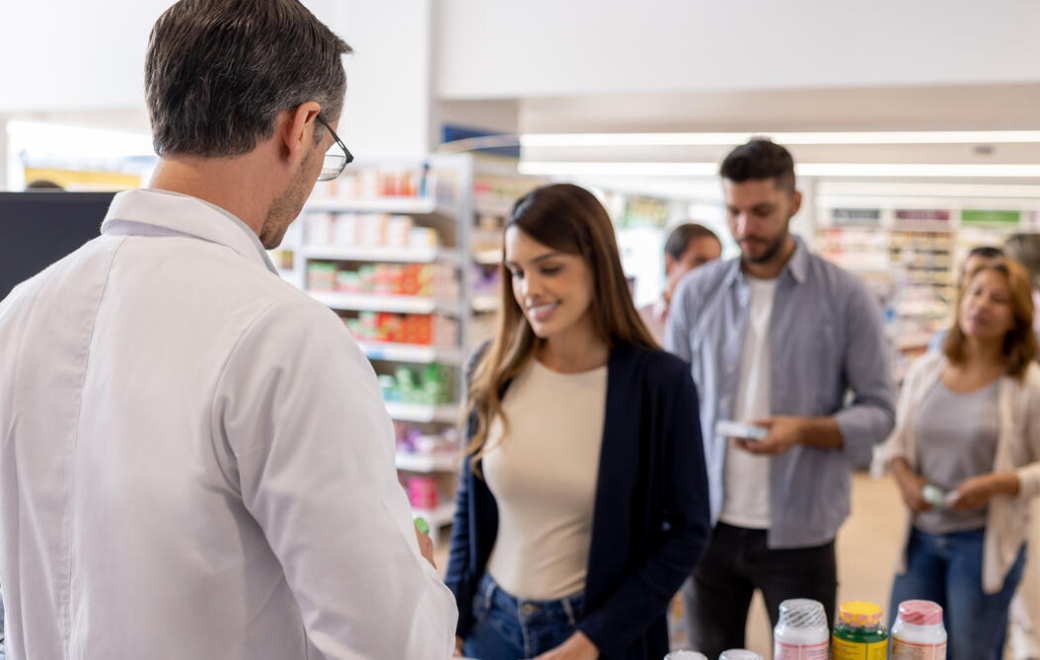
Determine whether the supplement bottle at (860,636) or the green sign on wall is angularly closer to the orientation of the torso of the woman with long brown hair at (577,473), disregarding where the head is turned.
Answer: the supplement bottle

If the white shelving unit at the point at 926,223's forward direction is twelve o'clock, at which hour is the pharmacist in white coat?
The pharmacist in white coat is roughly at 12 o'clock from the white shelving unit.

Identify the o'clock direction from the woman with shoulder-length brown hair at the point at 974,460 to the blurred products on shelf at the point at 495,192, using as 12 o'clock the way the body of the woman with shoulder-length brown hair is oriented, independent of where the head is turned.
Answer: The blurred products on shelf is roughly at 3 o'clock from the woman with shoulder-length brown hair.

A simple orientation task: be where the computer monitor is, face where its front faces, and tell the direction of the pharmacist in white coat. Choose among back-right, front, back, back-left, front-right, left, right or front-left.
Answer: front

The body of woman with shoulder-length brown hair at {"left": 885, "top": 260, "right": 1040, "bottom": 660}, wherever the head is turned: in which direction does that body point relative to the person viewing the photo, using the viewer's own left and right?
facing the viewer and to the left of the viewer

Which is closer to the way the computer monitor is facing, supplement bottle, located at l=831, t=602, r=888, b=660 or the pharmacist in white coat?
the pharmacist in white coat

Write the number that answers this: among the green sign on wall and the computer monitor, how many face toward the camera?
2

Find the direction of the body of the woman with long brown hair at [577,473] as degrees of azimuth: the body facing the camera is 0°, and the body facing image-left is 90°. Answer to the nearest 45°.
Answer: approximately 45°

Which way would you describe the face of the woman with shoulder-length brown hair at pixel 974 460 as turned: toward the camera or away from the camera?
toward the camera

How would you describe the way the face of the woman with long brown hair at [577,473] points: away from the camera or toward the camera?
toward the camera

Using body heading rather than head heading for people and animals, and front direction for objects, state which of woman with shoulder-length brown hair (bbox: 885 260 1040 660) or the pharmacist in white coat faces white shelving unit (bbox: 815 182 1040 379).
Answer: the pharmacist in white coat

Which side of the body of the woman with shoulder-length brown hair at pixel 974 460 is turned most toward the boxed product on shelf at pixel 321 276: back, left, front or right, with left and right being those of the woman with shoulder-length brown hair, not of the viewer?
right

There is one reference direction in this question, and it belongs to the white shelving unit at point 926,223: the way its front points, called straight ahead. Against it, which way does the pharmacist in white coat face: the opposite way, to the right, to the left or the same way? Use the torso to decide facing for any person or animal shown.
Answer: the opposite way

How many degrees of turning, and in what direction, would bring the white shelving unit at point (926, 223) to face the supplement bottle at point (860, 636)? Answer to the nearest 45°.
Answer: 0° — it already faces it

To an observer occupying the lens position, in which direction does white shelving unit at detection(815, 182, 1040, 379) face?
facing the viewer
